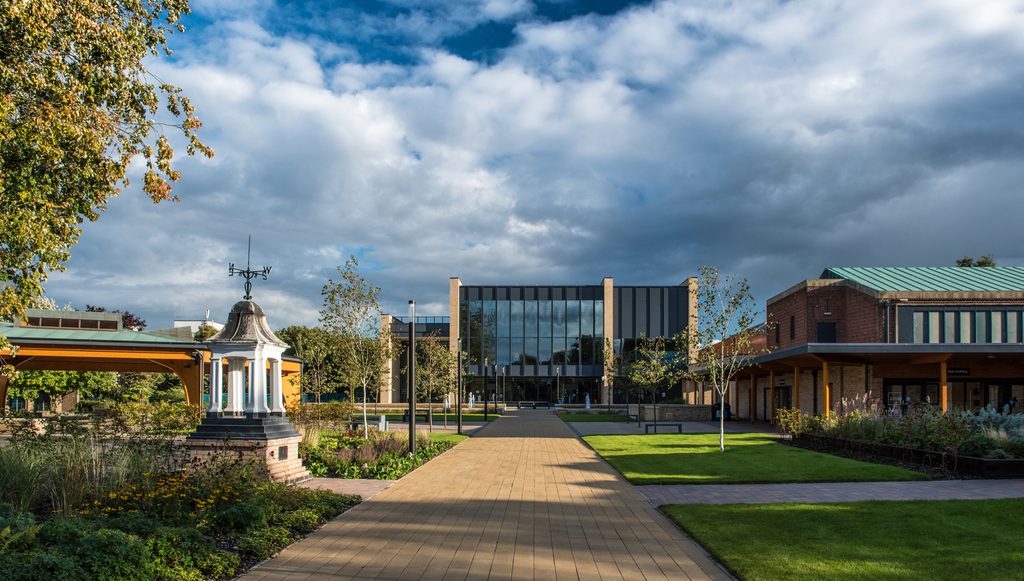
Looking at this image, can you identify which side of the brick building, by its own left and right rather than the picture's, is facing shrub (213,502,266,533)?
front

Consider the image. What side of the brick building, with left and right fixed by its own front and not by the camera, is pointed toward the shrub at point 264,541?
front

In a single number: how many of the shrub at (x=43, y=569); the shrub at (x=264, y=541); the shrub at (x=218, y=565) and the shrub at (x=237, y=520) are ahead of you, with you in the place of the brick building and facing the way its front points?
4

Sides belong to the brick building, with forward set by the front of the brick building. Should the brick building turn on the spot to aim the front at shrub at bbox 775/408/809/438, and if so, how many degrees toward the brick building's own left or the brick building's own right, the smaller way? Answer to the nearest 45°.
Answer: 0° — it already faces it

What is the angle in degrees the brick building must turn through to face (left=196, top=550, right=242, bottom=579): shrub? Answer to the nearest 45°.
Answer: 0° — it already faces it

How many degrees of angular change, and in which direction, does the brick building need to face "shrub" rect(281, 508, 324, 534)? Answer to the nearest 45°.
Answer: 0° — it already faces it

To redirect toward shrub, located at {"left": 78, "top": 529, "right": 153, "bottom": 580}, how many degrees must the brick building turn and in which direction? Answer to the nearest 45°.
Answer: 0° — it already faces it

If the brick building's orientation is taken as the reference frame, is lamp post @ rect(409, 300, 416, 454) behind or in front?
in front
